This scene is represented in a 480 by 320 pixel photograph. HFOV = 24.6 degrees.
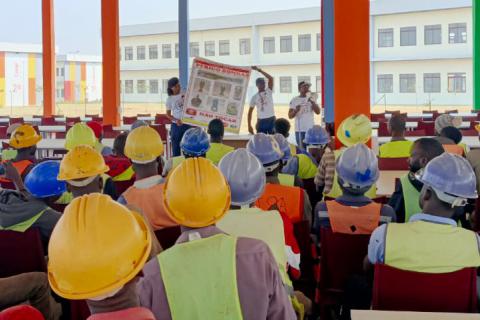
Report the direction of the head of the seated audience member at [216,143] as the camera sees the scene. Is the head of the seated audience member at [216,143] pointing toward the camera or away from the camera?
away from the camera

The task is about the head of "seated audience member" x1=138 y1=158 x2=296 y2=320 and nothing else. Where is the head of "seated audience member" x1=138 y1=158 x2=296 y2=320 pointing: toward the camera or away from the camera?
away from the camera

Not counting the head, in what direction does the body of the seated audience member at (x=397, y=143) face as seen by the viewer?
away from the camera

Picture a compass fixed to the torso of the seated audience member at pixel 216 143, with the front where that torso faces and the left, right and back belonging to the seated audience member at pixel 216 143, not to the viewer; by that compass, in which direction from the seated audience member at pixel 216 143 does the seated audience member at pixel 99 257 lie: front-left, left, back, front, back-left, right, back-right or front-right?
back

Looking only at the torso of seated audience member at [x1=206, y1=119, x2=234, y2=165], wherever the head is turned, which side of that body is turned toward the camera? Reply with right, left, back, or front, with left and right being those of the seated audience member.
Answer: back

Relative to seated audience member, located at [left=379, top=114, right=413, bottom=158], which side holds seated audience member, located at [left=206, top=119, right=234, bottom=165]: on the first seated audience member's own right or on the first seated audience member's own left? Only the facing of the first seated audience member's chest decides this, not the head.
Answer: on the first seated audience member's own left

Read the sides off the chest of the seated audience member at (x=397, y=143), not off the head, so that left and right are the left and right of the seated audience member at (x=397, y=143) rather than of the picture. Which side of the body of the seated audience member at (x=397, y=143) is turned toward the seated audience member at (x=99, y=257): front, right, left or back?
back

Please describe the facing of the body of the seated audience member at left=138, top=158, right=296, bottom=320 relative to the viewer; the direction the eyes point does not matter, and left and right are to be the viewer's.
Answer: facing away from the viewer

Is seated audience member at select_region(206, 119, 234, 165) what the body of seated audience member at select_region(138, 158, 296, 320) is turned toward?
yes

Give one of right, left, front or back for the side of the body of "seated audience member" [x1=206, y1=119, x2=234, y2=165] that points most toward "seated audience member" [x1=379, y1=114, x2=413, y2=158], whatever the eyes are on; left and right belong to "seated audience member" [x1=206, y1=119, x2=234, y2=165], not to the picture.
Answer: right
